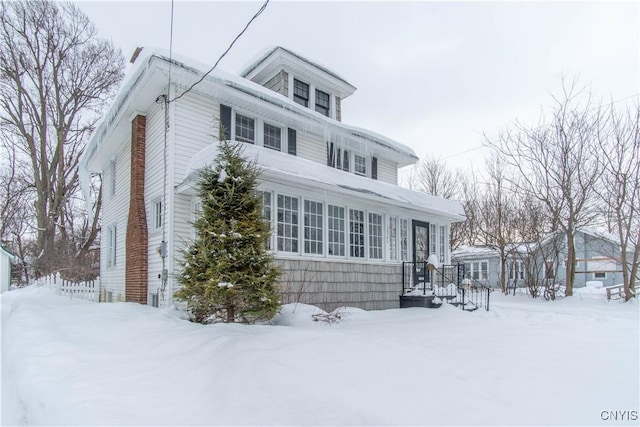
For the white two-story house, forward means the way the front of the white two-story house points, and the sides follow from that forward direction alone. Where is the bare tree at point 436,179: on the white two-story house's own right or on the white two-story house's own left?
on the white two-story house's own left

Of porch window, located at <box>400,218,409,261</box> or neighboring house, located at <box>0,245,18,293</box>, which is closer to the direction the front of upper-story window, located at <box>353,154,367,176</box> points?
the porch window

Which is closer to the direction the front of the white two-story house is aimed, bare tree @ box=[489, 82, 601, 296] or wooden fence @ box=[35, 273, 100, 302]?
the bare tree

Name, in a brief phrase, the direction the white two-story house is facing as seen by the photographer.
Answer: facing the viewer and to the right of the viewer

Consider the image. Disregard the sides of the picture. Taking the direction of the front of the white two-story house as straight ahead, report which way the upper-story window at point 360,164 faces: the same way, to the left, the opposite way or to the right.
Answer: the same way

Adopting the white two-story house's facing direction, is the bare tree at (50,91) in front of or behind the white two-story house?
behind

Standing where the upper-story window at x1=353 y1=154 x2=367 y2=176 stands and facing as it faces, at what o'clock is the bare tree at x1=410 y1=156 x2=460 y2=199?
The bare tree is roughly at 8 o'clock from the upper-story window.

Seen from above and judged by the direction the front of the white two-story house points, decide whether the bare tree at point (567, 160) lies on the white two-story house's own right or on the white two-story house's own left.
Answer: on the white two-story house's own left

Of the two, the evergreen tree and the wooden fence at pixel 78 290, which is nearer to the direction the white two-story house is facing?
the evergreen tree

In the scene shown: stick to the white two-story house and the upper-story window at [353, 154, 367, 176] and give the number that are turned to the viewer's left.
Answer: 0

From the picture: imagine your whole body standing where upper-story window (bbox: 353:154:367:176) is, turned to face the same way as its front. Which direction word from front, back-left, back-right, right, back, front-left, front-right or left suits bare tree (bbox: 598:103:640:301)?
front-left
